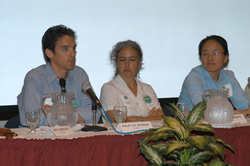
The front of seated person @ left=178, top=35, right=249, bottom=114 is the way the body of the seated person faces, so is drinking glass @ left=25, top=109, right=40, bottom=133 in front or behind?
in front

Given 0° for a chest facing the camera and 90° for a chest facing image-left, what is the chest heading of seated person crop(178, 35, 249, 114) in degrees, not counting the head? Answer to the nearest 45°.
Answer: approximately 0°

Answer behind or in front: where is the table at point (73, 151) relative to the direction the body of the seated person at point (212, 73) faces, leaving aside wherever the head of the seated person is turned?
in front

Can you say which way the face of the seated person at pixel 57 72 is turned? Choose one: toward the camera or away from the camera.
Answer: toward the camera

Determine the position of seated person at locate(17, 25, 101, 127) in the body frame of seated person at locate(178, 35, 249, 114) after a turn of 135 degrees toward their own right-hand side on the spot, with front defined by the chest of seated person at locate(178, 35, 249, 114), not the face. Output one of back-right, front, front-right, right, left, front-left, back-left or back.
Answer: left

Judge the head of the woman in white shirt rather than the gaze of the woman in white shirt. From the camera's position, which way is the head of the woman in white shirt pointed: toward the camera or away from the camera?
toward the camera

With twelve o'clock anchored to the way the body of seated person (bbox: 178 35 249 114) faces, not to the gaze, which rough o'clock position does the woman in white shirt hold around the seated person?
The woman in white shirt is roughly at 2 o'clock from the seated person.

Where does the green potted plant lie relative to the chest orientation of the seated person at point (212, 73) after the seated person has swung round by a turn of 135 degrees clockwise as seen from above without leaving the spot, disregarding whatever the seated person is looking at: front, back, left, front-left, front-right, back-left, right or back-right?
back-left
